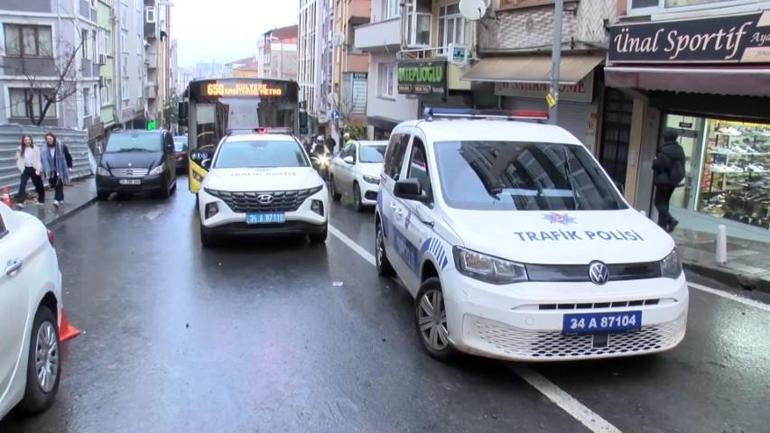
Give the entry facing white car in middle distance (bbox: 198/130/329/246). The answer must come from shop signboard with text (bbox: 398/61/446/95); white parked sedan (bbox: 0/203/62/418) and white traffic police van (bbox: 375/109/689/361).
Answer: the shop signboard with text

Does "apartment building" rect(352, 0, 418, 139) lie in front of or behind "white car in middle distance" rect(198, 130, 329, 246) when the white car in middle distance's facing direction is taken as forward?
behind

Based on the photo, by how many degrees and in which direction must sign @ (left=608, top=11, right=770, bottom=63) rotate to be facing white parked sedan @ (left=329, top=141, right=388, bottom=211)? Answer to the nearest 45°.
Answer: approximately 45° to its right

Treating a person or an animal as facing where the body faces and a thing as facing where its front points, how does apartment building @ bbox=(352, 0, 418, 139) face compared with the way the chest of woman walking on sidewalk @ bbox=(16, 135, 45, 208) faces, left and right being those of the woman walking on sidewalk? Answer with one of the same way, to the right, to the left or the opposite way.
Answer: to the right

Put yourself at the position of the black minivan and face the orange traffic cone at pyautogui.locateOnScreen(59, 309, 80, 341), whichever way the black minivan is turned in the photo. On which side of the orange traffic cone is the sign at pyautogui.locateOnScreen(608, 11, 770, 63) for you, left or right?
left
